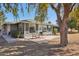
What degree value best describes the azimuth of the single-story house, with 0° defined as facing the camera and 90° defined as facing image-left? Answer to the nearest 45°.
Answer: approximately 315°
